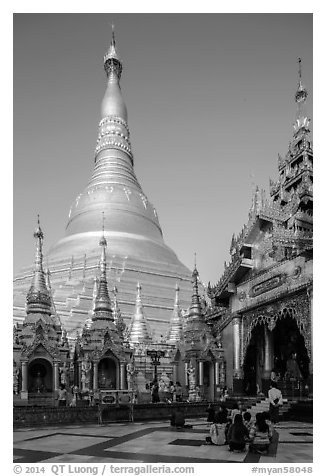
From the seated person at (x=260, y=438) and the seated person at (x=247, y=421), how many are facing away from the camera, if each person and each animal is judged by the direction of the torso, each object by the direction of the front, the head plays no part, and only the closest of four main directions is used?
2

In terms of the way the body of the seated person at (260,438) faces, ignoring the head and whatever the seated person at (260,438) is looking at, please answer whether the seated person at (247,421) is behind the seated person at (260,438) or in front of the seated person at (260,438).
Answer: in front

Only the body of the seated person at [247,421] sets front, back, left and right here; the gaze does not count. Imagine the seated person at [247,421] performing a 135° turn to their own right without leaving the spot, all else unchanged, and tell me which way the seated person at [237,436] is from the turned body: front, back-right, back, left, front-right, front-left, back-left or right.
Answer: front-right

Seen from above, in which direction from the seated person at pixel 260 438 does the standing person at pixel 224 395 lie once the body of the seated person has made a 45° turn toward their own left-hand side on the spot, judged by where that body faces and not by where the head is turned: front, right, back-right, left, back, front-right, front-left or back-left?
front-right

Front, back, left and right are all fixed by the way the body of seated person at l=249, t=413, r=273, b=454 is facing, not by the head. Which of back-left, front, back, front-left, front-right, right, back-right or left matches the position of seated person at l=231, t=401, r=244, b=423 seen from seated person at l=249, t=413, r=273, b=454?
front

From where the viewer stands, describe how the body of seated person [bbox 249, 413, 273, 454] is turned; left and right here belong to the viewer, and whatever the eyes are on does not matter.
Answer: facing away from the viewer

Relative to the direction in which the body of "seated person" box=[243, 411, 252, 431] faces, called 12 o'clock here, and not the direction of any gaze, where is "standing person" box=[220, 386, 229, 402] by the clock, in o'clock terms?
The standing person is roughly at 12 o'clock from the seated person.

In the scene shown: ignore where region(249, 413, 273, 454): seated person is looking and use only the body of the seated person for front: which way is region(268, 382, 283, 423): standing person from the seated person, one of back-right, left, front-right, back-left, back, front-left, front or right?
front

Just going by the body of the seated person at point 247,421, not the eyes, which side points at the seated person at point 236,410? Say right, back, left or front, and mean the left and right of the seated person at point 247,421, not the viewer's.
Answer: front

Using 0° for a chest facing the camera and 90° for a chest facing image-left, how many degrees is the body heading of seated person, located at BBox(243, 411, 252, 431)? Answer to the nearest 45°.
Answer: approximately 180°
